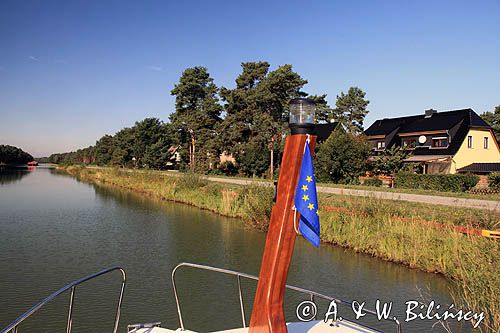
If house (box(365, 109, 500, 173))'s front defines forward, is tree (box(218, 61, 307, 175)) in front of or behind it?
in front

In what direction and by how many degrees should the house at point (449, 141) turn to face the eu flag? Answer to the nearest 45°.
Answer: approximately 45° to its left

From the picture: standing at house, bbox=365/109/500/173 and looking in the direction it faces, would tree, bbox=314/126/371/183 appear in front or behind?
in front

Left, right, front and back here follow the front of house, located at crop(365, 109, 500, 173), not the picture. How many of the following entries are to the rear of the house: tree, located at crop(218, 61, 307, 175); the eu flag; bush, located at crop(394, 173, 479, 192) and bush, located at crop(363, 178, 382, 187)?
0

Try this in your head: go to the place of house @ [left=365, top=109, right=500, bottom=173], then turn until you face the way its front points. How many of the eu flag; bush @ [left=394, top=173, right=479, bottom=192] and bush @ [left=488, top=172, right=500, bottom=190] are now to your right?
0

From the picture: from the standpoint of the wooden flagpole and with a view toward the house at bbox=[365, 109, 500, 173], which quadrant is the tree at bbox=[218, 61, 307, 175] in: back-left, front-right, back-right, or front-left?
front-left

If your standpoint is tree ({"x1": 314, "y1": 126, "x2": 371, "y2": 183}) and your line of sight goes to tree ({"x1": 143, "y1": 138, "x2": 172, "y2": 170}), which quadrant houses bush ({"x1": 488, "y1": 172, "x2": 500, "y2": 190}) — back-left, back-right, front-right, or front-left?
back-right

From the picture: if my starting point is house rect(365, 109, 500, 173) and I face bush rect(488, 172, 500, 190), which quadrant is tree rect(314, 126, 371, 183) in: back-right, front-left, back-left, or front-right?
front-right

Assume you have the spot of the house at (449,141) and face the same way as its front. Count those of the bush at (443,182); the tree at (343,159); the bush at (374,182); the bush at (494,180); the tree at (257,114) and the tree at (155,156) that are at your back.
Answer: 0

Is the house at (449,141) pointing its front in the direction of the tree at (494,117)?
no

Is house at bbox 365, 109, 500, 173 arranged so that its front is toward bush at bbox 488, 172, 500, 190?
no

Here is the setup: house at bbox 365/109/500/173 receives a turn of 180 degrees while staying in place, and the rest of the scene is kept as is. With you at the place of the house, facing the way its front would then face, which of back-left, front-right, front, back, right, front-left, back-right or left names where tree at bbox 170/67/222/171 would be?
back-left

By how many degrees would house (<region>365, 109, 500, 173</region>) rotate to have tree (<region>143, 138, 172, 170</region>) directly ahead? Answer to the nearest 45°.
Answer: approximately 45° to its right

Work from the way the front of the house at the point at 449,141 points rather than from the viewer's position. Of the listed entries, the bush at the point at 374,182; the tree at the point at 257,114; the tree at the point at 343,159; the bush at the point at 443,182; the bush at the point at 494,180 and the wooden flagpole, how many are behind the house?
0

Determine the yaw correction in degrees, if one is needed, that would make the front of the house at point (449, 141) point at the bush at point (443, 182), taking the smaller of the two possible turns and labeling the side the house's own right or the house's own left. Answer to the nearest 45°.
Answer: approximately 45° to the house's own left

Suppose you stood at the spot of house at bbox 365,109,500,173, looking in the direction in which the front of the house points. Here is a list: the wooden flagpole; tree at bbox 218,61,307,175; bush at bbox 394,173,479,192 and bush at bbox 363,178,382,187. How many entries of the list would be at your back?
0

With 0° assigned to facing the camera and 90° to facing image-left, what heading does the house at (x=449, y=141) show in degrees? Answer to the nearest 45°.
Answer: approximately 45°
